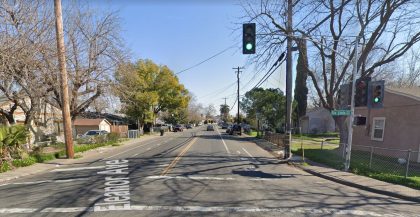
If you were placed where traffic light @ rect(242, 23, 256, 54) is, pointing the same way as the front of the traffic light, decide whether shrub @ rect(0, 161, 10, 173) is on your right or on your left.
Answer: on your right

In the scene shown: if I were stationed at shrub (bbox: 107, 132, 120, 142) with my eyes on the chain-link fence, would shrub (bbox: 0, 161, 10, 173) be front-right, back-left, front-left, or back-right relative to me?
front-right

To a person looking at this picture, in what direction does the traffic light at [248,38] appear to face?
facing the viewer

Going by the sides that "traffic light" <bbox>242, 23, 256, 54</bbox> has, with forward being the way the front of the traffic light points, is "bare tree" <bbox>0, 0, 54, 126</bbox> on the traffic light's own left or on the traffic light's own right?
on the traffic light's own right
